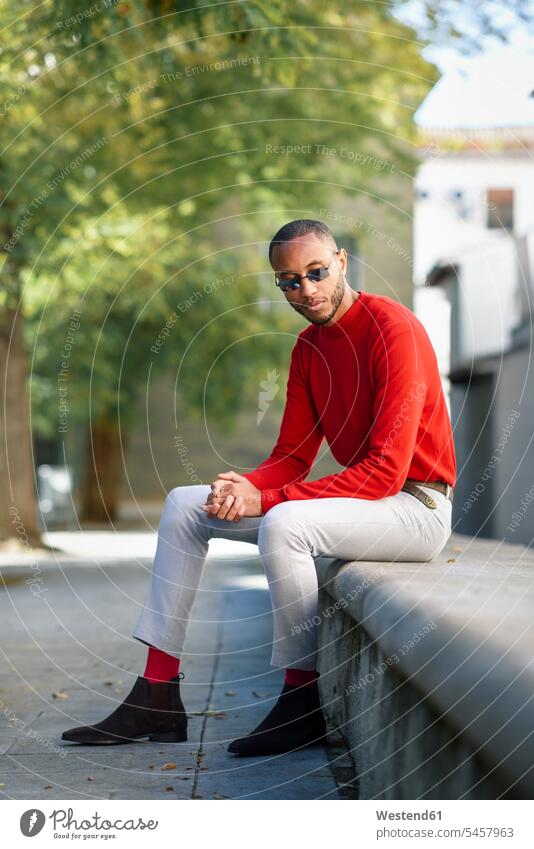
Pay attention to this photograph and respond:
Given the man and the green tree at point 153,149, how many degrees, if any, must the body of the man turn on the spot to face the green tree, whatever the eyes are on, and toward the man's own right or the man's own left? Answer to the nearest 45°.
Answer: approximately 135° to the man's own right

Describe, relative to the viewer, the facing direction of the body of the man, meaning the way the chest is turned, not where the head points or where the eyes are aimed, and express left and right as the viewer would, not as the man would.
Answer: facing the viewer and to the left of the viewer

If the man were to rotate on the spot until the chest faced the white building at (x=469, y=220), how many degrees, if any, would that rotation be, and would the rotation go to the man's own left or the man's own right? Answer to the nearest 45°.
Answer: approximately 135° to the man's own right
